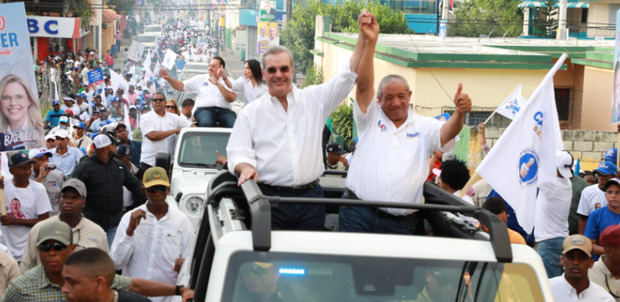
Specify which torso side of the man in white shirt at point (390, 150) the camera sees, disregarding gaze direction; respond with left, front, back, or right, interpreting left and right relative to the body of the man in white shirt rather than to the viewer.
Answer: front

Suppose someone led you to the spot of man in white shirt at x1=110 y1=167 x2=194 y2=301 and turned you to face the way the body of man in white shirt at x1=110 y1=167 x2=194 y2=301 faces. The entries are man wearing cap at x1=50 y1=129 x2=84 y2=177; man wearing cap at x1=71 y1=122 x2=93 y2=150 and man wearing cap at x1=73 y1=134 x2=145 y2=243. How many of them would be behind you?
3

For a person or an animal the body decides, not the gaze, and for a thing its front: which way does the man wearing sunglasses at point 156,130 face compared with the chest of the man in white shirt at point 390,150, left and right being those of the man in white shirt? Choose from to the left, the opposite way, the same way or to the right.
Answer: the same way

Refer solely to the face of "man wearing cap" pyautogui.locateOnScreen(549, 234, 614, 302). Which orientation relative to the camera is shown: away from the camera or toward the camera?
toward the camera

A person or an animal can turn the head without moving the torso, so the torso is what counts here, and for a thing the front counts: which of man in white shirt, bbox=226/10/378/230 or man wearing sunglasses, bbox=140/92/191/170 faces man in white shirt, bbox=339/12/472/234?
the man wearing sunglasses

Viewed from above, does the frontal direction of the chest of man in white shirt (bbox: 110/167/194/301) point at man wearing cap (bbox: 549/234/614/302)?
no

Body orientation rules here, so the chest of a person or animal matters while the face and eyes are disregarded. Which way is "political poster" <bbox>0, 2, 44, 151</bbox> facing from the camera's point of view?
toward the camera

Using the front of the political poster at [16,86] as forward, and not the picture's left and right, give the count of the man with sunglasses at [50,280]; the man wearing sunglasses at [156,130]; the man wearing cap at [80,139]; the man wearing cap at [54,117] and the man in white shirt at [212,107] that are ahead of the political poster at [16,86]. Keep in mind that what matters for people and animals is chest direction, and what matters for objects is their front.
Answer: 1

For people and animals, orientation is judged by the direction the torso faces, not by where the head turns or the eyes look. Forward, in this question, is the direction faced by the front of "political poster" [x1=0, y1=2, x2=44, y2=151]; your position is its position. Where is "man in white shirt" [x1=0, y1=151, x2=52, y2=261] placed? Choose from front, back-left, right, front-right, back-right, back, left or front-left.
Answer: front

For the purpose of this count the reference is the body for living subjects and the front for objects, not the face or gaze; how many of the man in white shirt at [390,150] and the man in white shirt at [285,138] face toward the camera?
2

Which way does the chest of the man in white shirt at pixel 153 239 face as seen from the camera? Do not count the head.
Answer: toward the camera

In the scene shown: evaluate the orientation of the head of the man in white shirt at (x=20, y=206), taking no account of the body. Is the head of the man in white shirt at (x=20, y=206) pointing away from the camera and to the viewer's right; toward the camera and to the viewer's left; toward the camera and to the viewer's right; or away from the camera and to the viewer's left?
toward the camera and to the viewer's right

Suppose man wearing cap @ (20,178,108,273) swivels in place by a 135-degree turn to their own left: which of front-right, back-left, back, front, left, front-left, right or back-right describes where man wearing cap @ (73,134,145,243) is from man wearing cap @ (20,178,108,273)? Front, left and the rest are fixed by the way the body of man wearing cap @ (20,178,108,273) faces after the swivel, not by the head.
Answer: front-left

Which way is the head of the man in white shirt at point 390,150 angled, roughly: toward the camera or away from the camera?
toward the camera

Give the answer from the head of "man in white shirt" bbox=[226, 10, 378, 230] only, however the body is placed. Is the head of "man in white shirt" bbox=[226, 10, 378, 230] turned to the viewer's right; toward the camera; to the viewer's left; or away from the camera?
toward the camera

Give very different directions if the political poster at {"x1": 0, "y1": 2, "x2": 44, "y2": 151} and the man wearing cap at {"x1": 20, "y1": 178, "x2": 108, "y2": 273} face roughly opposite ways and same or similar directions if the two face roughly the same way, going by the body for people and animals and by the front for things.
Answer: same or similar directions
